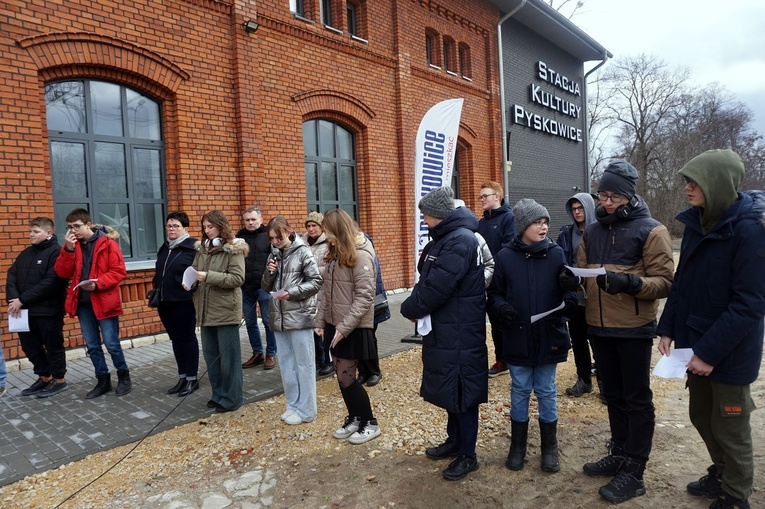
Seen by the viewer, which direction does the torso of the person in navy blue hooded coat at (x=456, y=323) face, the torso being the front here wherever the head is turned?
to the viewer's left

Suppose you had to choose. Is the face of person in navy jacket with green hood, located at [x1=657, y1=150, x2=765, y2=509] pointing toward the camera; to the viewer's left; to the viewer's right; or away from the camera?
to the viewer's left

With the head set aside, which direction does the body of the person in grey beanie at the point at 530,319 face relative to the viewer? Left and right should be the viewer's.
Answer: facing the viewer

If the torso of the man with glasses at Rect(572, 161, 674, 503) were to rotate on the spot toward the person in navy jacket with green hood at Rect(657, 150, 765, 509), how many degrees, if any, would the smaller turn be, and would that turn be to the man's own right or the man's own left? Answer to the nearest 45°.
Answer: approximately 90° to the man's own left

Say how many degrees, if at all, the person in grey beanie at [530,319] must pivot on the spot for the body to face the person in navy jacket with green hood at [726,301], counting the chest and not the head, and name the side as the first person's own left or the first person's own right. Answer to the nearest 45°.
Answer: approximately 45° to the first person's own left

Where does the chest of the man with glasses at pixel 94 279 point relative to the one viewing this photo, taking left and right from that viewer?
facing the viewer and to the left of the viewer

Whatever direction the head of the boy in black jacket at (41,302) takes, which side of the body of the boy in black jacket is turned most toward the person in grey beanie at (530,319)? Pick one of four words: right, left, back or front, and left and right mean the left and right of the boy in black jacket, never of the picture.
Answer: left

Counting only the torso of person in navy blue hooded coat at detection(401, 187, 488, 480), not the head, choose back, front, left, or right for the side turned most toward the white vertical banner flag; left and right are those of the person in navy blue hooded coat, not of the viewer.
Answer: right

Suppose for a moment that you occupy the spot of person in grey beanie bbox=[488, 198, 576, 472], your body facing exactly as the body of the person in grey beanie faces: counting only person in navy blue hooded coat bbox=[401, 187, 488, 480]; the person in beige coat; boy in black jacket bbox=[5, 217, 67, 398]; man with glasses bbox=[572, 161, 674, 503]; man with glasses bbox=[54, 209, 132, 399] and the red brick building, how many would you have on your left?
1

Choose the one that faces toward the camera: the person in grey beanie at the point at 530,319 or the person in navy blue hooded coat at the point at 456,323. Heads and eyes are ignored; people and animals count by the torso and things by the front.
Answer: the person in grey beanie

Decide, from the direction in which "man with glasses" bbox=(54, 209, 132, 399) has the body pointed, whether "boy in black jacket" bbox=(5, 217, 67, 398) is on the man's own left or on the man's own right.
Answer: on the man's own right

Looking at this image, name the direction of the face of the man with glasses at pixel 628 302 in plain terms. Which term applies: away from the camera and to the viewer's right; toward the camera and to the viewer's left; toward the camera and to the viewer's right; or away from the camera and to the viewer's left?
toward the camera and to the viewer's left

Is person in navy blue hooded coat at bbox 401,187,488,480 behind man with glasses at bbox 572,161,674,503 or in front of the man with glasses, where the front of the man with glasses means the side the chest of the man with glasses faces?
in front

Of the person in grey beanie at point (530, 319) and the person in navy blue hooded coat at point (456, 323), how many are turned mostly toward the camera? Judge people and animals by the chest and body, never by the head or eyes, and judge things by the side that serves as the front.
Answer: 1
